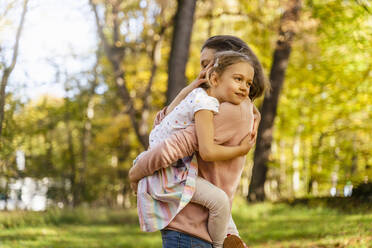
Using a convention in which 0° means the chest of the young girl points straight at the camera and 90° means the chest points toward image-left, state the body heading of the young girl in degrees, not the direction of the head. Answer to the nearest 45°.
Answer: approximately 270°

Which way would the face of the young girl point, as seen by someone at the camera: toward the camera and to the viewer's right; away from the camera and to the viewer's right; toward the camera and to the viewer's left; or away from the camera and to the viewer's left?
toward the camera and to the viewer's right
